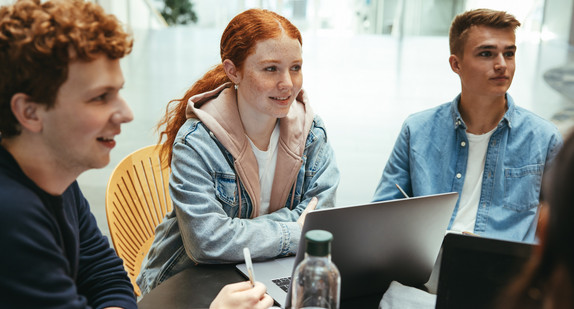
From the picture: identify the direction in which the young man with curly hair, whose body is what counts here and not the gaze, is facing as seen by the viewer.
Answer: to the viewer's right

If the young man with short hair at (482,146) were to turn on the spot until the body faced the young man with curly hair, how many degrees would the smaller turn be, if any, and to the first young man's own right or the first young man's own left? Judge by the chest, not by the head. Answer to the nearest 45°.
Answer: approximately 45° to the first young man's own right

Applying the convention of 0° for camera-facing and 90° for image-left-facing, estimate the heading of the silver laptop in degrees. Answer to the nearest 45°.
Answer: approximately 135°

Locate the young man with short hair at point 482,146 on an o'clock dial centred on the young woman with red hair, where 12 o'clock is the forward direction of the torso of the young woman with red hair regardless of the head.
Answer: The young man with short hair is roughly at 10 o'clock from the young woman with red hair.

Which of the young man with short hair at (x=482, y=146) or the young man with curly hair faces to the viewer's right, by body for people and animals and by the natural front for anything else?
the young man with curly hair

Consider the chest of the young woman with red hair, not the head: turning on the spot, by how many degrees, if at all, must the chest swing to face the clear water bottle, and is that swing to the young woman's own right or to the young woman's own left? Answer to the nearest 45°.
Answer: approximately 45° to the young woman's own right

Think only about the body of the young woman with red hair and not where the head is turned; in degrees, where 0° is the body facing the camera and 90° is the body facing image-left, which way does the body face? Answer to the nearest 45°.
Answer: approximately 315°

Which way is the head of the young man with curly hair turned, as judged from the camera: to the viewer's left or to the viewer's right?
to the viewer's right

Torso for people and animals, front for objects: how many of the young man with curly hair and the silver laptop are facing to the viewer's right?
1
